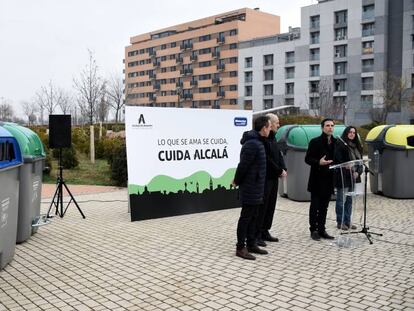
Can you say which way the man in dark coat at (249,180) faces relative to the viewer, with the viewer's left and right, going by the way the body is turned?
facing to the right of the viewer

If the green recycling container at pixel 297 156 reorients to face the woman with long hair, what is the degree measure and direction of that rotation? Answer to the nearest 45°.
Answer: approximately 45° to its left

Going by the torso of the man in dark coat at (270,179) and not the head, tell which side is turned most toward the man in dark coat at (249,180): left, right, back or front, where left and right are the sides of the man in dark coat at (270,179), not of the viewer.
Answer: right

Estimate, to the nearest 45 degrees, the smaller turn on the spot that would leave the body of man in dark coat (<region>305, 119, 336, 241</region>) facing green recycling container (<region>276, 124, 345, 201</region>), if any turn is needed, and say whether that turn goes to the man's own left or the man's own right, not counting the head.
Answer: approximately 135° to the man's own left

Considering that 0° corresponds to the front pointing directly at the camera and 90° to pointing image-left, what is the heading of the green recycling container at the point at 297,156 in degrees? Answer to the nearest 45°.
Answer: approximately 45°

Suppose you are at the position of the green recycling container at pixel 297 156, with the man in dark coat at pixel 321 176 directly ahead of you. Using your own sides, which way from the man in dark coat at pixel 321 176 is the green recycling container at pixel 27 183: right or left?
right

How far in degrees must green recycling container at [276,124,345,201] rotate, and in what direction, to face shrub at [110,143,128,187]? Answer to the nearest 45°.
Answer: approximately 45° to its right

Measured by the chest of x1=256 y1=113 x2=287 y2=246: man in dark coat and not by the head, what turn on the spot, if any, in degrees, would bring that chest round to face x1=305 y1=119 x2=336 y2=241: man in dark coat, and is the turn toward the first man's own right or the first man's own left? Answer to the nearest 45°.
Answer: approximately 45° to the first man's own left

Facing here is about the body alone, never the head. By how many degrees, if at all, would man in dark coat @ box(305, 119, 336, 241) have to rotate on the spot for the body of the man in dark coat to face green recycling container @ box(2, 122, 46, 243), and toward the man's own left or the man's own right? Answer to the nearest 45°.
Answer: approximately 135° to the man's own right

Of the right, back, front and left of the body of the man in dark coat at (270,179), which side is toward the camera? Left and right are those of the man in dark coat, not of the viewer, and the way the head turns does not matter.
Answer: right

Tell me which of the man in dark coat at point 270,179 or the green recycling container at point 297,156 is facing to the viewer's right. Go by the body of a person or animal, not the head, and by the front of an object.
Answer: the man in dark coat
